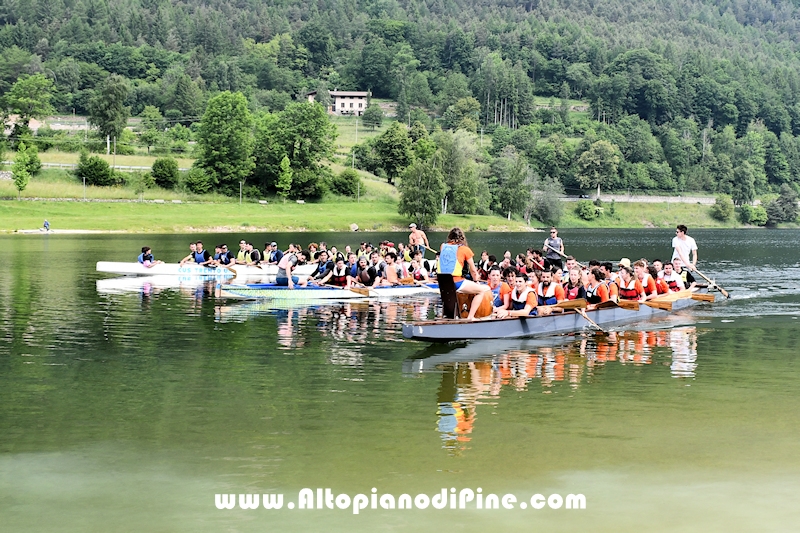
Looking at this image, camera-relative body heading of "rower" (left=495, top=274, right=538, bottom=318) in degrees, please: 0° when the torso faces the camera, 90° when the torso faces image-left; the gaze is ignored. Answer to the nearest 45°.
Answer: approximately 45°

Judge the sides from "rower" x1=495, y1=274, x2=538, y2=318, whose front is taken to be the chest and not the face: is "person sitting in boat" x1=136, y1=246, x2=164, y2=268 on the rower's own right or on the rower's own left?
on the rower's own right

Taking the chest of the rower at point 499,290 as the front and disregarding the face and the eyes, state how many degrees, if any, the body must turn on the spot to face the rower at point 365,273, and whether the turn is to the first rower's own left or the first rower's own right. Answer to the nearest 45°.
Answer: approximately 90° to the first rower's own right

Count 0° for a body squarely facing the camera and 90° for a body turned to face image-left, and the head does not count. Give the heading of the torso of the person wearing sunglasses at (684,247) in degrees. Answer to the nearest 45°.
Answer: approximately 45°

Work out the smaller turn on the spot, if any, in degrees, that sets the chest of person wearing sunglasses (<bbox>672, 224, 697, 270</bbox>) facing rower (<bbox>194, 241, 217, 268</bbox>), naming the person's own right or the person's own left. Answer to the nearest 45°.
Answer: approximately 45° to the person's own right

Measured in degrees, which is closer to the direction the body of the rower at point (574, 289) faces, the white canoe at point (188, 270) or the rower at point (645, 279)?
the white canoe

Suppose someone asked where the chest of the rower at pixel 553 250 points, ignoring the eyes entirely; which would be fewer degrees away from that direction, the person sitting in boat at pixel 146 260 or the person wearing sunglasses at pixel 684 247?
the person sitting in boat

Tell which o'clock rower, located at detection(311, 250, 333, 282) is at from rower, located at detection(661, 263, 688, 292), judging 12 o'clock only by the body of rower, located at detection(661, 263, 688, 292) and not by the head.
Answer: rower, located at detection(311, 250, 333, 282) is roughly at 1 o'clock from rower, located at detection(661, 263, 688, 292).

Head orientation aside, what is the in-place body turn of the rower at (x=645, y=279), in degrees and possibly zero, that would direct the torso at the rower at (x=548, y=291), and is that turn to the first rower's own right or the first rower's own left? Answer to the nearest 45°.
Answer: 0° — they already face them
